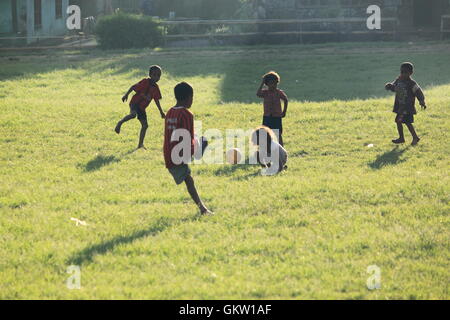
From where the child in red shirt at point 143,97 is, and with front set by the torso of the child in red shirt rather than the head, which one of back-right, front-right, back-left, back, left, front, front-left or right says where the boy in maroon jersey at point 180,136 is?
front-right

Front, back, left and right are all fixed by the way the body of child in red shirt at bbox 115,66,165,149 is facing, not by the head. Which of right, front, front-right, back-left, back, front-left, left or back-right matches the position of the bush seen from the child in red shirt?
back-left

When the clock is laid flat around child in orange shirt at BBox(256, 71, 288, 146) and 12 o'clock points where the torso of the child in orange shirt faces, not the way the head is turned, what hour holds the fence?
The fence is roughly at 6 o'clock from the child in orange shirt.

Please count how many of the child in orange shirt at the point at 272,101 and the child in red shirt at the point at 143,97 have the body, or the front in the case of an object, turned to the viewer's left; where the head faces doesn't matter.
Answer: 0

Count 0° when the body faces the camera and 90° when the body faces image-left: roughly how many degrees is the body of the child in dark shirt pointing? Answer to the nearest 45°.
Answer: approximately 45°

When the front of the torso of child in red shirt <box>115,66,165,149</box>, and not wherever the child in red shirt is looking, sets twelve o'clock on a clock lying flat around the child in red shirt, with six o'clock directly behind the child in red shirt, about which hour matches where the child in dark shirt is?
The child in dark shirt is roughly at 11 o'clock from the child in red shirt.

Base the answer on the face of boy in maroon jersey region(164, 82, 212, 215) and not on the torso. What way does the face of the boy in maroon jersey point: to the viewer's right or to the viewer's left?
to the viewer's right

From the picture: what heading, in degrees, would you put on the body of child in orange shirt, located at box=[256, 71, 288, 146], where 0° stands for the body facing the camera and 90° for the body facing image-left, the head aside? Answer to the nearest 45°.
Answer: approximately 0°
